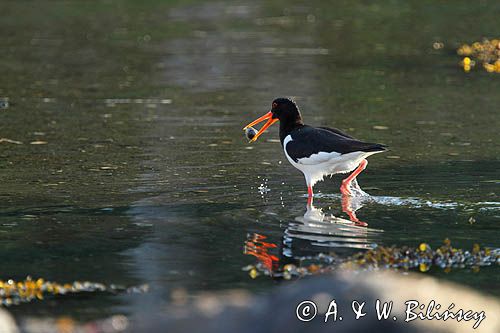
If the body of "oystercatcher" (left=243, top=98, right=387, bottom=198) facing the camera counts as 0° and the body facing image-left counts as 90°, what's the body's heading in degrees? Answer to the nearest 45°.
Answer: approximately 90°
